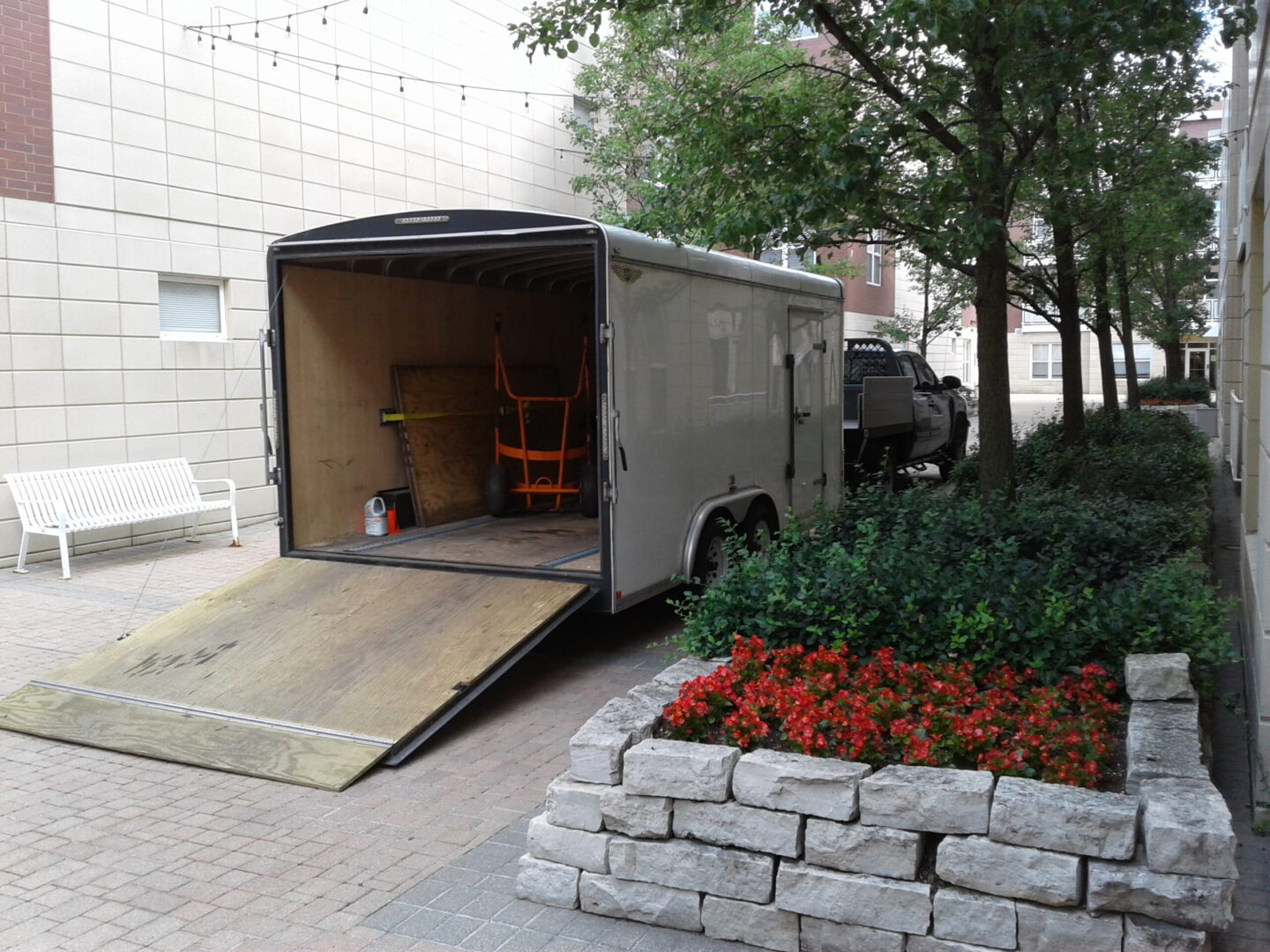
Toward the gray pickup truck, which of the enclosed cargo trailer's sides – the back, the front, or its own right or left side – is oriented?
front

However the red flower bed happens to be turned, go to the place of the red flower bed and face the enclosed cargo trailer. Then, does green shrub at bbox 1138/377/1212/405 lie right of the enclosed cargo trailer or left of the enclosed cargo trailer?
right

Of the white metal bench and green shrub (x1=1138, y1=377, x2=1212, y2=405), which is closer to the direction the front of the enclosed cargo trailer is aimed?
the green shrub

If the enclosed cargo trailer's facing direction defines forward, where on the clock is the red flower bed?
The red flower bed is roughly at 4 o'clock from the enclosed cargo trailer.

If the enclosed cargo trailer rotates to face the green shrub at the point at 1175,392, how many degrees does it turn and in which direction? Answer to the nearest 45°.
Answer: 0° — it already faces it

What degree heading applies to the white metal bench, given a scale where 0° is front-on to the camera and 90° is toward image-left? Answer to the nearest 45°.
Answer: approximately 315°

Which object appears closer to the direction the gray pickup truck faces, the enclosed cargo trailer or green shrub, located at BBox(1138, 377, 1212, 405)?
the green shrub
